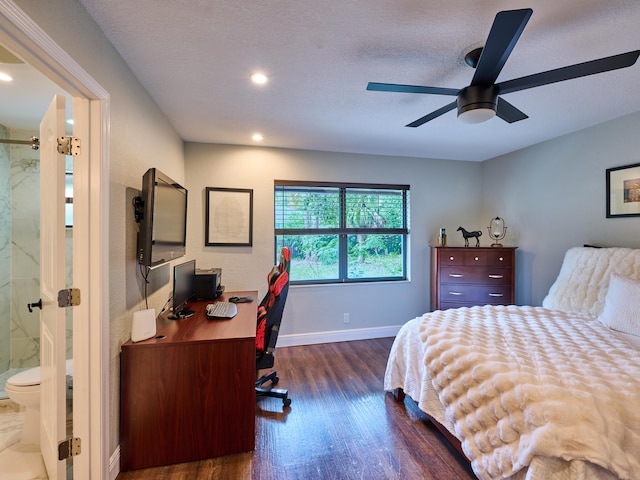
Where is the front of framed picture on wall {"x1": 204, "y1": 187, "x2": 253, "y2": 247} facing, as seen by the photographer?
facing the viewer

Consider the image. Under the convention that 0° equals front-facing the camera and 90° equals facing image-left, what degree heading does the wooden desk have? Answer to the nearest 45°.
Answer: approximately 270°

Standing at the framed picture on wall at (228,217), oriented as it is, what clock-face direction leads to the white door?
The white door is roughly at 1 o'clock from the framed picture on wall.

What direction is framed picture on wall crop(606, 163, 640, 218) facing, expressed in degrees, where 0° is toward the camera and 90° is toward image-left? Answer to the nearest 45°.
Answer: approximately 45°

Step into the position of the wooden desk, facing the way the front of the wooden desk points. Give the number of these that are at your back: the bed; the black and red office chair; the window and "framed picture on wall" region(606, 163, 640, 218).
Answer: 0

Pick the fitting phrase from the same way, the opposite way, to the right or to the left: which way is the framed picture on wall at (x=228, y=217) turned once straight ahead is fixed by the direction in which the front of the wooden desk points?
to the right

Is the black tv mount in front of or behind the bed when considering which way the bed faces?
in front

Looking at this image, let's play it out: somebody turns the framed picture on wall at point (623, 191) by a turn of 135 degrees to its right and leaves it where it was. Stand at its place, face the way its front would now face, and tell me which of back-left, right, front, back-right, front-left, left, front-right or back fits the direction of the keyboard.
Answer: back-left

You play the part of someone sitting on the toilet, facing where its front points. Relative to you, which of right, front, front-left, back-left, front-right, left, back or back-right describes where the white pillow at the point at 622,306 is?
back-left

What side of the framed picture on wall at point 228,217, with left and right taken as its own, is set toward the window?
left

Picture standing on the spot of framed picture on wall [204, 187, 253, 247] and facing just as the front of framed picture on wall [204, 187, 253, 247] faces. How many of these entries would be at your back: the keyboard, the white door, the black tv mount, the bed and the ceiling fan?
0

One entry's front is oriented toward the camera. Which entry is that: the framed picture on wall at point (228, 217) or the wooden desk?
the framed picture on wall

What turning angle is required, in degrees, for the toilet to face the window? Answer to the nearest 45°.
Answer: approximately 180°

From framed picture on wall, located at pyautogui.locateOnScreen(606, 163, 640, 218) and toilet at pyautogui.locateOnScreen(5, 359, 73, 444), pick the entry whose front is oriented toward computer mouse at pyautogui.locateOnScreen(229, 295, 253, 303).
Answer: the framed picture on wall
